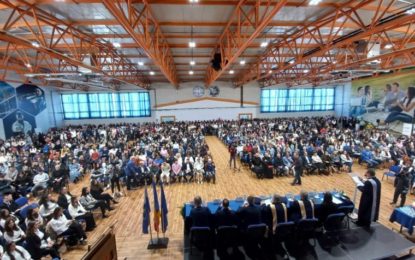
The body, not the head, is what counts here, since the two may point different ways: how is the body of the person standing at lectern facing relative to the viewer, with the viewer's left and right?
facing away from the viewer and to the left of the viewer

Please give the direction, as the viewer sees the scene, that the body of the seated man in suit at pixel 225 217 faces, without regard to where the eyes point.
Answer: away from the camera

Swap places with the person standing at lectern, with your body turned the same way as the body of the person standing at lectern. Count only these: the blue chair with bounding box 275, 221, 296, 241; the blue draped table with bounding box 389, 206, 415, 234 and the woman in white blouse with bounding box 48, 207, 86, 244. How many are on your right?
1

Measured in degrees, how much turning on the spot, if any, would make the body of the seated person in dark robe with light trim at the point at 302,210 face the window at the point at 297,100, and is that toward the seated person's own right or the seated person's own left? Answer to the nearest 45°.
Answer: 0° — they already face it

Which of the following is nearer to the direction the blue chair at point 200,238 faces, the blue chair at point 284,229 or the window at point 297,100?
the window

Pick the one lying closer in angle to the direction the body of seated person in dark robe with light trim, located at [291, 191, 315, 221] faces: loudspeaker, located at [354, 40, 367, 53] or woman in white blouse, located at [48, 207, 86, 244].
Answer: the loudspeaker

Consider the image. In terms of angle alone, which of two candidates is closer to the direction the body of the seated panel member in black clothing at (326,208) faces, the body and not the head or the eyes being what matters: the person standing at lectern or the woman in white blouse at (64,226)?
the person standing at lectern

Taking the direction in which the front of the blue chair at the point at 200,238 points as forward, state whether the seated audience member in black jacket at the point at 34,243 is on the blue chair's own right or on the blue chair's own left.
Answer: on the blue chair's own left

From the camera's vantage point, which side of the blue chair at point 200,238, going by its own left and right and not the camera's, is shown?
back

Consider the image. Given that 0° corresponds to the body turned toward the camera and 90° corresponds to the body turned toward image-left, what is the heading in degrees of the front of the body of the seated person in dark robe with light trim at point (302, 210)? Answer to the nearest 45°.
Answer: approximately 180°

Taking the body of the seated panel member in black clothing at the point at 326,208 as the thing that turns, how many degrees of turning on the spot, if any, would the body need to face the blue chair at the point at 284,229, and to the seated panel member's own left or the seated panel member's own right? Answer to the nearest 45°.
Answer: approximately 135° to the seated panel member's own left

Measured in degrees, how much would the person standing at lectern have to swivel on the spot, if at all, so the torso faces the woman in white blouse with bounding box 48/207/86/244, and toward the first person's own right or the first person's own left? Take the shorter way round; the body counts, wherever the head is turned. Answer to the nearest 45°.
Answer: approximately 90° to the first person's own left

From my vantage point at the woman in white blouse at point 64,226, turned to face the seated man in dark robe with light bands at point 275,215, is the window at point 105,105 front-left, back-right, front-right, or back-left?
back-left

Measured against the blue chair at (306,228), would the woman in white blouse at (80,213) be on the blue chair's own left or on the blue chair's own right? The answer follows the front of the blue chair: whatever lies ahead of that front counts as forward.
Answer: on the blue chair's own left

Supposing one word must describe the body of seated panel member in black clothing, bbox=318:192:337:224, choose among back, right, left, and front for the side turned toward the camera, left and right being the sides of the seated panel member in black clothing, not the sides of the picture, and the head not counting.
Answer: back
